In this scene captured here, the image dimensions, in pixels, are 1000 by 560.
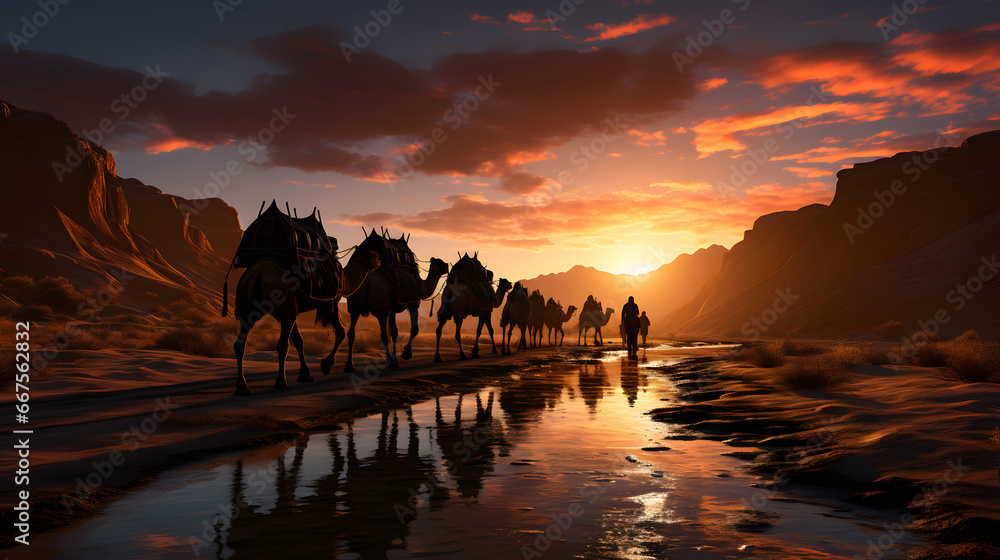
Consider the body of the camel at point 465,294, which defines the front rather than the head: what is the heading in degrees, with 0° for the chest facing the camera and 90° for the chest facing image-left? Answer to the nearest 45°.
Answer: approximately 225°

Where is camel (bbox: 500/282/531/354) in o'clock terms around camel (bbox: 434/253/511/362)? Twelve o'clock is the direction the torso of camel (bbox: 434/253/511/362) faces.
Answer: camel (bbox: 500/282/531/354) is roughly at 11 o'clock from camel (bbox: 434/253/511/362).

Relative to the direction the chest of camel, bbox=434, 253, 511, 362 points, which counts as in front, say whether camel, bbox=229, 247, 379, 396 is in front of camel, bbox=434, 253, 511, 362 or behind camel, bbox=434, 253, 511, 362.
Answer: behind

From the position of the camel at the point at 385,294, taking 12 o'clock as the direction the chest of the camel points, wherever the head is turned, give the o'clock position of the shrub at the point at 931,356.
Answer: The shrub is roughly at 2 o'clock from the camel.

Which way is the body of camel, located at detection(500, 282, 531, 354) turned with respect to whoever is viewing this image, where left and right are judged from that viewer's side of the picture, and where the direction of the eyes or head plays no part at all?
facing away from the viewer and to the right of the viewer

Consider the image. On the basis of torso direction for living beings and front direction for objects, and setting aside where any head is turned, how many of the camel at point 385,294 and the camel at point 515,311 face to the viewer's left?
0

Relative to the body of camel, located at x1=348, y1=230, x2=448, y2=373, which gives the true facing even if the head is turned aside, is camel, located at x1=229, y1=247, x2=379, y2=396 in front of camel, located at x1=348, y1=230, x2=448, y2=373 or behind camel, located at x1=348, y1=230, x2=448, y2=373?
behind

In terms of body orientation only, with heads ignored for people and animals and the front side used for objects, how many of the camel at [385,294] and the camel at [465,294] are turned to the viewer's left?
0

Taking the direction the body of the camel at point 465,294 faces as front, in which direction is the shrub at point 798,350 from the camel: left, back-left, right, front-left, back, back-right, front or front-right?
front-right
